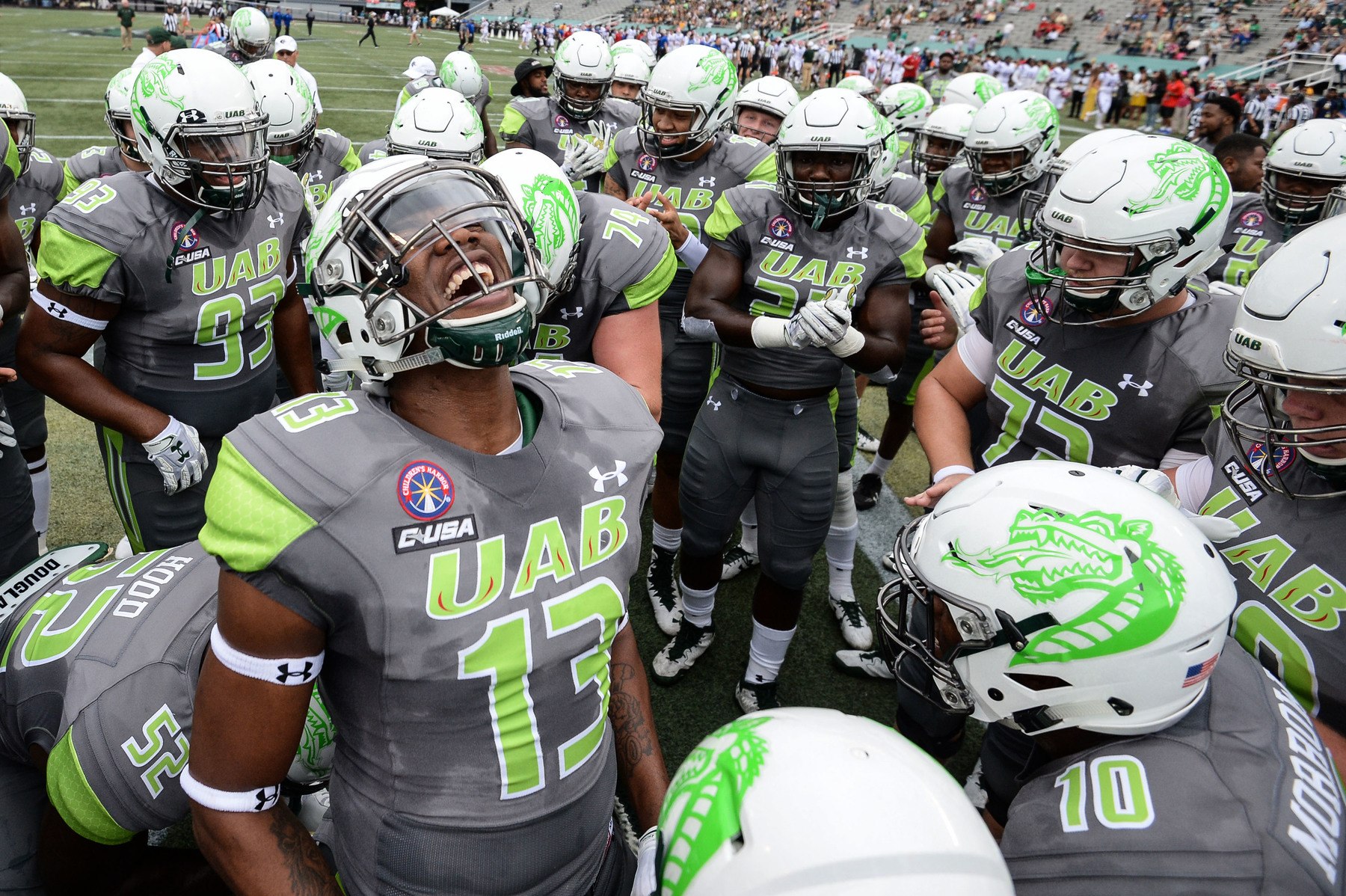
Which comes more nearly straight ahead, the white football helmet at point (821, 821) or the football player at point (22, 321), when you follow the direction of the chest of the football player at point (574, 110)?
the white football helmet

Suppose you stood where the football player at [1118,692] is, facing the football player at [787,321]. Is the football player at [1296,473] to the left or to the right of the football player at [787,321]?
right

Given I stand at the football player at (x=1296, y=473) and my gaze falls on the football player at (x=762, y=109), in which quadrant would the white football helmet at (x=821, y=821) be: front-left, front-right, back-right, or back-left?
back-left

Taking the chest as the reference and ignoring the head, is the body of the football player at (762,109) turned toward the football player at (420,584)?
yes

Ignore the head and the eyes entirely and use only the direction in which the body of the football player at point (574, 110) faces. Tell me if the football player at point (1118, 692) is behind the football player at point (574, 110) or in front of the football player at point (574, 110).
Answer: in front

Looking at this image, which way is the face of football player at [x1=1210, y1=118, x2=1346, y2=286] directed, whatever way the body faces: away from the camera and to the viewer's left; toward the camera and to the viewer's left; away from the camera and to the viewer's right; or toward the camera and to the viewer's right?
toward the camera and to the viewer's left

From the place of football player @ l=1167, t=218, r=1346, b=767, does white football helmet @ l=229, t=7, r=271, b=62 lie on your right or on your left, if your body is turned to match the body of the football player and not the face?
on your right
